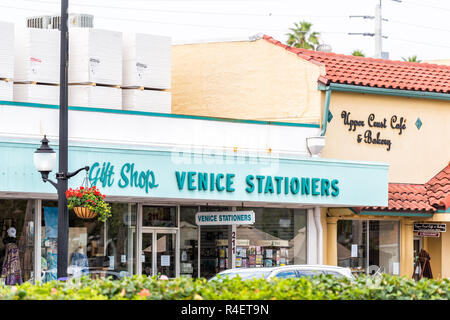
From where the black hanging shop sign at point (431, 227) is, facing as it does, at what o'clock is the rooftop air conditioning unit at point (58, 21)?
The rooftop air conditioning unit is roughly at 2 o'clock from the black hanging shop sign.

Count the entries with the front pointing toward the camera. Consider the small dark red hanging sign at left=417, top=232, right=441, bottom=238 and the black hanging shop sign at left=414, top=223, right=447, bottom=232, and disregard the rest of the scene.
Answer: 2

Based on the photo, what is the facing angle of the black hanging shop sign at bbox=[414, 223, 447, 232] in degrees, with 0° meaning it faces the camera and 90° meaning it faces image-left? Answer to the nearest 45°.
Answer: approximately 0°

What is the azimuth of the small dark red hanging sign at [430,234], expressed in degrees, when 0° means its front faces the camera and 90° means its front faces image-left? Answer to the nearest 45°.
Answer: approximately 0°
